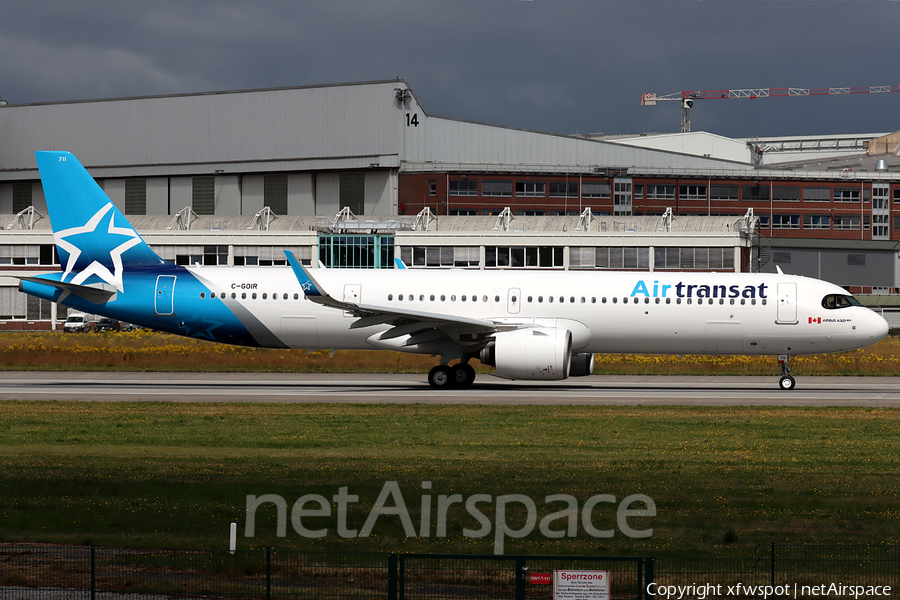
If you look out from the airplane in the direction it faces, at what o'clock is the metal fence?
The metal fence is roughly at 3 o'clock from the airplane.

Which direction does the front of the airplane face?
to the viewer's right
